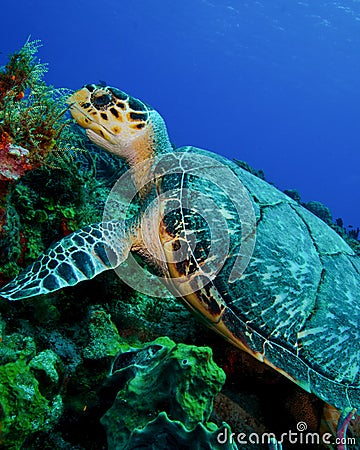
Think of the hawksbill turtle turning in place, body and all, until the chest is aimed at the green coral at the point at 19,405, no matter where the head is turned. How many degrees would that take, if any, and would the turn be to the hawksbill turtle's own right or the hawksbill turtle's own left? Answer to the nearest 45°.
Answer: approximately 45° to the hawksbill turtle's own left

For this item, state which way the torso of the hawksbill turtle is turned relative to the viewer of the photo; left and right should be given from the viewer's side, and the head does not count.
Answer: facing to the left of the viewer

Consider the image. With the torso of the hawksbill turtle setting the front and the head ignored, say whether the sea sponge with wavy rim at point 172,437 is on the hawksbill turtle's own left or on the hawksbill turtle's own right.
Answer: on the hawksbill turtle's own left

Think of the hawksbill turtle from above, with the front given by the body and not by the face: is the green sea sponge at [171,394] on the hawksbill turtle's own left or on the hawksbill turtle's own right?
on the hawksbill turtle's own left
